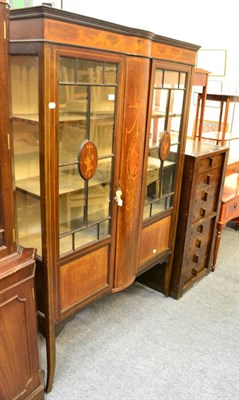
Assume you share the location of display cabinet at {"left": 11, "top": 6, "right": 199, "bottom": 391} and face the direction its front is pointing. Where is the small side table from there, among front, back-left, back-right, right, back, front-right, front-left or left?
left

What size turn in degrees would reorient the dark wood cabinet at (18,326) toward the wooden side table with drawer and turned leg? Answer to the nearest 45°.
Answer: approximately 90° to its left

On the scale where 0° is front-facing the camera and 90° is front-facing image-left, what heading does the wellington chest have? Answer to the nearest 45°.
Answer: approximately 315°

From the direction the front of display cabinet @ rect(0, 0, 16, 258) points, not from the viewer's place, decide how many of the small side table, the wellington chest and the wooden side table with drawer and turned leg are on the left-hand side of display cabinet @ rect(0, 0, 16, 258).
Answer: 3

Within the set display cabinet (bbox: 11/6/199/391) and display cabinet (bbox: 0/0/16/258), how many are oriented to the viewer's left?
0

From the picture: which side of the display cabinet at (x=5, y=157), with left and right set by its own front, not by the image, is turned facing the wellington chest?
left

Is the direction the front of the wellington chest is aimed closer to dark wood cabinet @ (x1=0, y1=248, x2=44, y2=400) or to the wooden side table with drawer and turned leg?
the dark wood cabinet

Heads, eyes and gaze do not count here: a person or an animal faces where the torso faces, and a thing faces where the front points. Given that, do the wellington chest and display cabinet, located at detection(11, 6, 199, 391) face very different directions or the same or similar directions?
same or similar directions

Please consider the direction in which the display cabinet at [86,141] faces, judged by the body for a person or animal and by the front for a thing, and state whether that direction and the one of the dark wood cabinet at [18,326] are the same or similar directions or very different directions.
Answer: same or similar directions

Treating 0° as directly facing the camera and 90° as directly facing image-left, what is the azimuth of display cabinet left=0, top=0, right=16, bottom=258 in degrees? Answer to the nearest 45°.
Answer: approximately 315°

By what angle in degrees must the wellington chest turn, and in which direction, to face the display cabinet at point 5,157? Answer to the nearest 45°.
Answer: approximately 90° to its right

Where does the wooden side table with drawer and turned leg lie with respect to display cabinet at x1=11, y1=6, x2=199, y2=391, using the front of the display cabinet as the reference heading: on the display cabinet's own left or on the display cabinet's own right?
on the display cabinet's own left

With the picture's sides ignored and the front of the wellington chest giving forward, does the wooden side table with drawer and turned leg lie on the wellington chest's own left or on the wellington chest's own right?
on the wellington chest's own left

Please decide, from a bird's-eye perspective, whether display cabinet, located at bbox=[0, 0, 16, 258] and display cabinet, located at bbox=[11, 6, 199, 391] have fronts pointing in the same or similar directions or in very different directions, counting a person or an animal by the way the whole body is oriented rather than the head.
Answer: same or similar directions

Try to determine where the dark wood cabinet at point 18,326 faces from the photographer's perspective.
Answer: facing the viewer and to the right of the viewer
